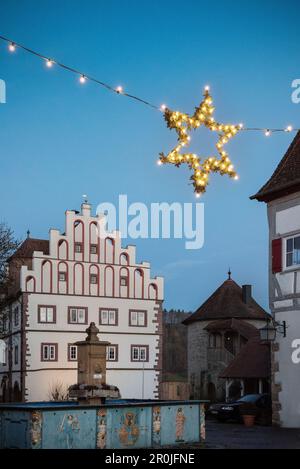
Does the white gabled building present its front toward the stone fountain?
yes

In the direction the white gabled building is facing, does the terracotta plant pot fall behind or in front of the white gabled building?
in front

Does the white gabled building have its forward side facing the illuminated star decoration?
yes

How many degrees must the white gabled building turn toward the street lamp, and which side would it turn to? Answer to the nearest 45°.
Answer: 0° — it already faces it

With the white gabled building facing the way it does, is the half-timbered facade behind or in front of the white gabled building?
in front

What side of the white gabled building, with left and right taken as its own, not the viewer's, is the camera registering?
front
